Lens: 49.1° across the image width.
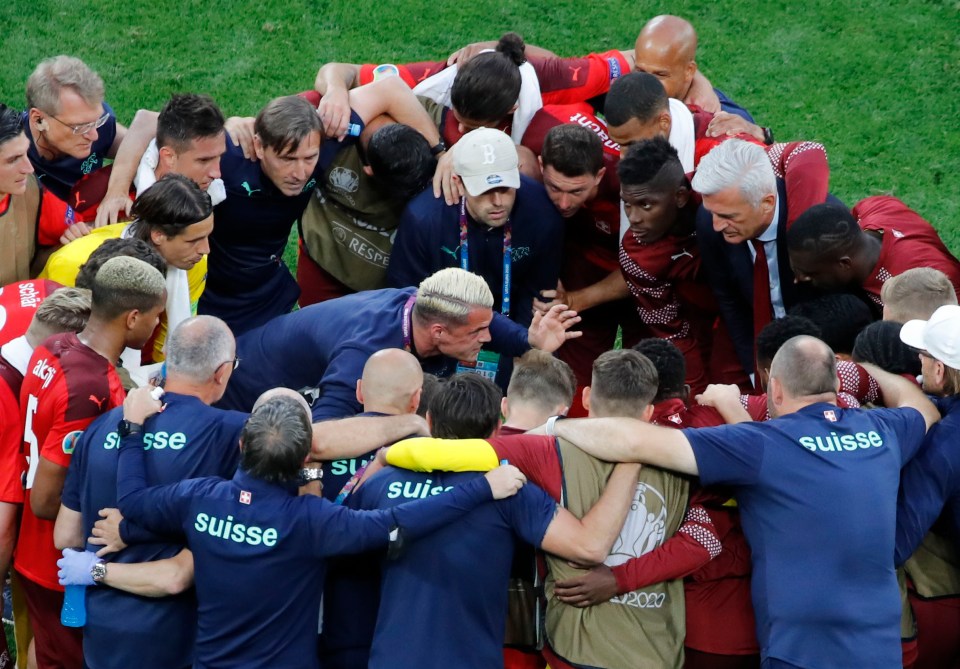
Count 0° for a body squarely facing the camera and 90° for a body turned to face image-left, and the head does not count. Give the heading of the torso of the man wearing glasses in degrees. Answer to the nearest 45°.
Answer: approximately 315°
